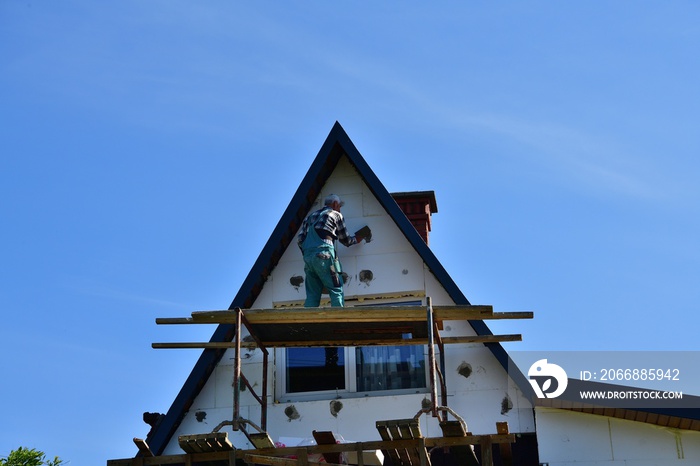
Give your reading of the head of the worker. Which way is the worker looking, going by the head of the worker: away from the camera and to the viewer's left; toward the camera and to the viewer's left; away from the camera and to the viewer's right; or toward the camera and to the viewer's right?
away from the camera and to the viewer's right

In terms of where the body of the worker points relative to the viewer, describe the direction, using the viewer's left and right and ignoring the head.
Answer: facing away from the viewer and to the right of the viewer
